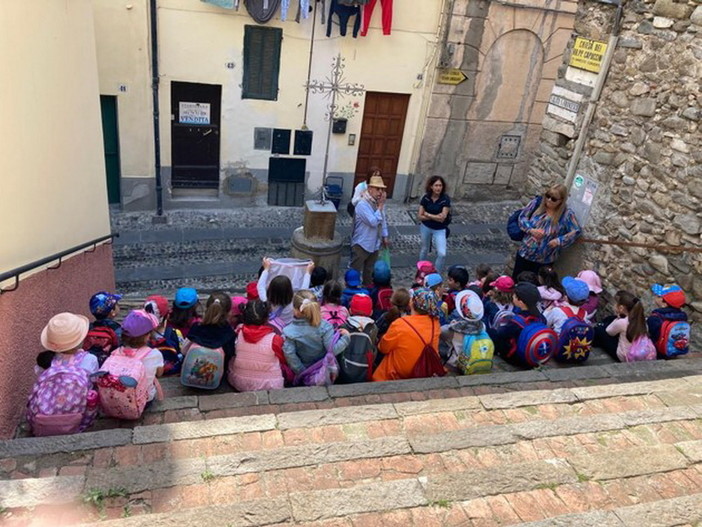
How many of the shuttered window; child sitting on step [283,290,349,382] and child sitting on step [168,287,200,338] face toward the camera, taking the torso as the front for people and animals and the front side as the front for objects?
1

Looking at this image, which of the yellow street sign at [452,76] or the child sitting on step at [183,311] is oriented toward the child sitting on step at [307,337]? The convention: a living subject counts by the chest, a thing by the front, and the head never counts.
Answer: the yellow street sign

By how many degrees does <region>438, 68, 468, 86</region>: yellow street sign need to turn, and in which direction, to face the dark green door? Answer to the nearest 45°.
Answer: approximately 45° to its right

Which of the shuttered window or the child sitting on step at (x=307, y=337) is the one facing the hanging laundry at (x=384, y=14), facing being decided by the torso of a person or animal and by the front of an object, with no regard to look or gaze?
the child sitting on step

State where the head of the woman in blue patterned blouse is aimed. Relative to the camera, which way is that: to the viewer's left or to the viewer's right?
to the viewer's left

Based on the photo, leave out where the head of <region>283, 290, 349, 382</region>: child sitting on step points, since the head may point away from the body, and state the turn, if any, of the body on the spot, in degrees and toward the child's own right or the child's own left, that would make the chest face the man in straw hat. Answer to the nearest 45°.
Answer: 0° — they already face them

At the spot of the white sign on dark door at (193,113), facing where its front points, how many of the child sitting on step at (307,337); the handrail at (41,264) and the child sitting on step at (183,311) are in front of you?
3

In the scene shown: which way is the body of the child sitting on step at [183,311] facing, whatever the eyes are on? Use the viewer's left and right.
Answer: facing away from the viewer

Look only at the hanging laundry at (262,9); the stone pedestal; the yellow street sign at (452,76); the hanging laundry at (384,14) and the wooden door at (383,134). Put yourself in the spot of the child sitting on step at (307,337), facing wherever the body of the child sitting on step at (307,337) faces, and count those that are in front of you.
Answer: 5

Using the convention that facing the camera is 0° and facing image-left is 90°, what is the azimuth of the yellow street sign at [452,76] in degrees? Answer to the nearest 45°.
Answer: approximately 0°

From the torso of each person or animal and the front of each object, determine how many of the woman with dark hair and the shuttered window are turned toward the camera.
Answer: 2

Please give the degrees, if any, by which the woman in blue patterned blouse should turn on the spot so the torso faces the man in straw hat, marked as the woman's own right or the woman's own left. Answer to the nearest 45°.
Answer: approximately 45° to the woman's own right

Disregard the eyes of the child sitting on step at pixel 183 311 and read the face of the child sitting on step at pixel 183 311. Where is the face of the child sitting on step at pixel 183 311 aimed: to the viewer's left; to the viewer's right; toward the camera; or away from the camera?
away from the camera

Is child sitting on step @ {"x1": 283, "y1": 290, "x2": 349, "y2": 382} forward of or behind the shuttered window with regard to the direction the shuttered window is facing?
forward
